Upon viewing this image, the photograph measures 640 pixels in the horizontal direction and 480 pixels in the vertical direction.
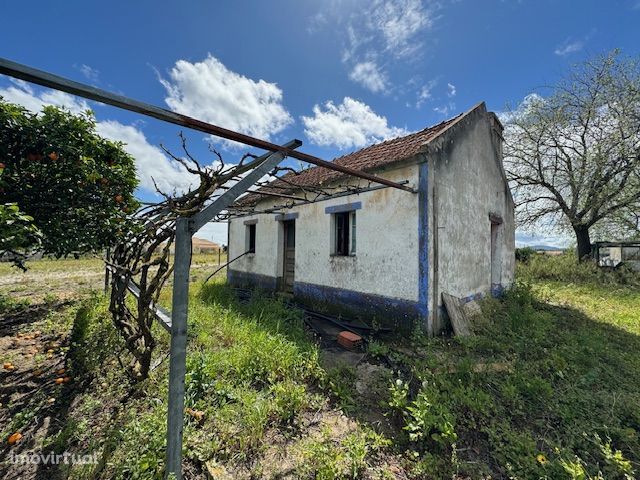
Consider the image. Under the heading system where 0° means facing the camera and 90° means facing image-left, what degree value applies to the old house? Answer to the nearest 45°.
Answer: approximately 45°

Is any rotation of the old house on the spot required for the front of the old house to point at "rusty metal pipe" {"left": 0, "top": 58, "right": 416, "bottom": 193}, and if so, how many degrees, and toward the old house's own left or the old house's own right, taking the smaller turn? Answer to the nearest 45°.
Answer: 0° — it already faces it

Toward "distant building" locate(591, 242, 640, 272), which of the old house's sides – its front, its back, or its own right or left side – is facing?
back

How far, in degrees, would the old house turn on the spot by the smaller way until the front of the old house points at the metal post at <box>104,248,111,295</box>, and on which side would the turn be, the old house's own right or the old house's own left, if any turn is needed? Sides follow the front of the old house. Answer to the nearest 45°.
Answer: approximately 45° to the old house's own right

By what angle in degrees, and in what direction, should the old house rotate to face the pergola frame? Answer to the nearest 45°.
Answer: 0° — it already faces it
